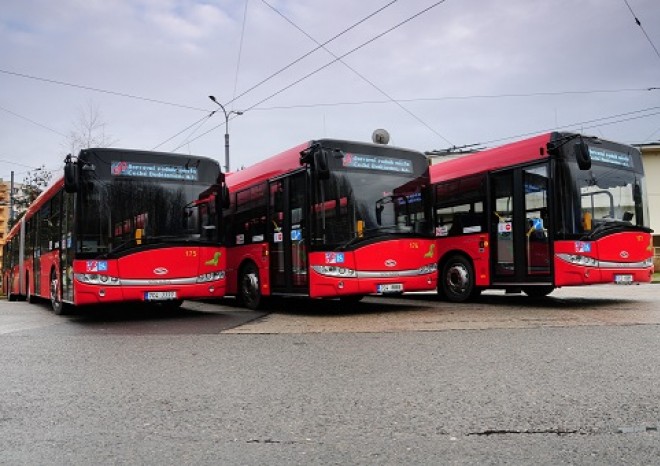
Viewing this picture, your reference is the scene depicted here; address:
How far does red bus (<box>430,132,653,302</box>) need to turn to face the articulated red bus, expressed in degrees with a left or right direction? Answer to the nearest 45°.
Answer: approximately 90° to its right

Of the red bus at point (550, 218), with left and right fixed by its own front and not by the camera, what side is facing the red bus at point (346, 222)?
right

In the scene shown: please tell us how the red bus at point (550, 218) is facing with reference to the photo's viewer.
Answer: facing the viewer and to the right of the viewer

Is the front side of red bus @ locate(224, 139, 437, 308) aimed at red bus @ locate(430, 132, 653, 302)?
no

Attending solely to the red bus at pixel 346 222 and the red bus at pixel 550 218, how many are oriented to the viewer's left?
0

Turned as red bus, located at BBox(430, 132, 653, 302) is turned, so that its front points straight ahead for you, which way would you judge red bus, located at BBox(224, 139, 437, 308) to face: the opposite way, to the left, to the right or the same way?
the same way

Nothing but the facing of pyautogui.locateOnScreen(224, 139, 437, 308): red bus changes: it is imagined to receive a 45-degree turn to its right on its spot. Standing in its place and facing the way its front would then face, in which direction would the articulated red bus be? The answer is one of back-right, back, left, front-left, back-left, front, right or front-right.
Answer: right
